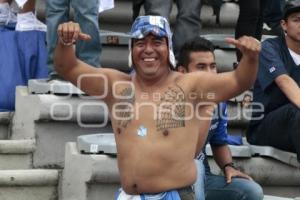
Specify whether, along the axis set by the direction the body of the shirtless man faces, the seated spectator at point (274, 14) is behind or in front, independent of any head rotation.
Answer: behind

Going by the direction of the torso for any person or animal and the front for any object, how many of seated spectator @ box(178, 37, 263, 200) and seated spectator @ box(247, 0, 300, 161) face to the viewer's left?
0

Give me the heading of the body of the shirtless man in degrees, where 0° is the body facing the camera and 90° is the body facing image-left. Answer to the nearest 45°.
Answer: approximately 45°

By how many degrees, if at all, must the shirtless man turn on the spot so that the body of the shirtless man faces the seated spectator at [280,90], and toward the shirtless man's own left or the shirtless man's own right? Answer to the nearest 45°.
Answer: approximately 180°

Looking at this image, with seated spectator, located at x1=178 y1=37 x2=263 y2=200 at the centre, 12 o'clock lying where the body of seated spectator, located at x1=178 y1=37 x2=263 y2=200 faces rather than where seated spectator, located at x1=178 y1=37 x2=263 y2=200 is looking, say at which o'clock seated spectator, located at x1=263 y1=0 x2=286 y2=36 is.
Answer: seated spectator, located at x1=263 y1=0 x2=286 y2=36 is roughly at 8 o'clock from seated spectator, located at x1=178 y1=37 x2=263 y2=200.
